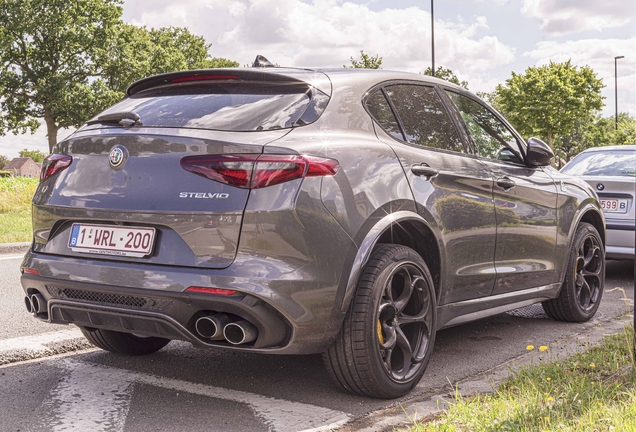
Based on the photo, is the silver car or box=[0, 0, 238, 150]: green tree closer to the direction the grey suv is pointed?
the silver car

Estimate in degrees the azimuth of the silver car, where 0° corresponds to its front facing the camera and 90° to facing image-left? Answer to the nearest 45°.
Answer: approximately 180°

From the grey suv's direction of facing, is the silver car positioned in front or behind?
in front

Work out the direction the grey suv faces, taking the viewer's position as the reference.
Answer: facing away from the viewer and to the right of the viewer

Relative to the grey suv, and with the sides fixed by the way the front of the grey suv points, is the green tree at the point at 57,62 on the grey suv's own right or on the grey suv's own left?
on the grey suv's own left

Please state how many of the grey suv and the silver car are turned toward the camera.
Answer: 0
